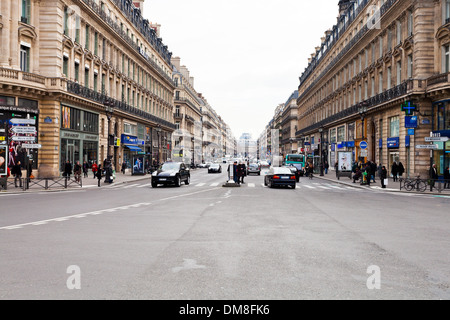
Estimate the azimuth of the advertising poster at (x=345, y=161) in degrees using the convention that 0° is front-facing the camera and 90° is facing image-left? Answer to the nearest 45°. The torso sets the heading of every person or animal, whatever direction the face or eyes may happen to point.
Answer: approximately 0°

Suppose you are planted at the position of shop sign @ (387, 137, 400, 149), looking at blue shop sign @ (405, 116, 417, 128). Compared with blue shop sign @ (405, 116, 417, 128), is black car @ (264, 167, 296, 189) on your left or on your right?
right

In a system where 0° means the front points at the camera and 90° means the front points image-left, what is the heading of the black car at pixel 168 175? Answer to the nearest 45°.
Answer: approximately 45°

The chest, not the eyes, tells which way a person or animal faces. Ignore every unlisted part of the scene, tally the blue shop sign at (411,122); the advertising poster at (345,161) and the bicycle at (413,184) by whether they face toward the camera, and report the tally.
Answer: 2

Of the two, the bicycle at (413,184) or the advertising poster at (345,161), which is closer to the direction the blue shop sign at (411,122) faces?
the bicycle
